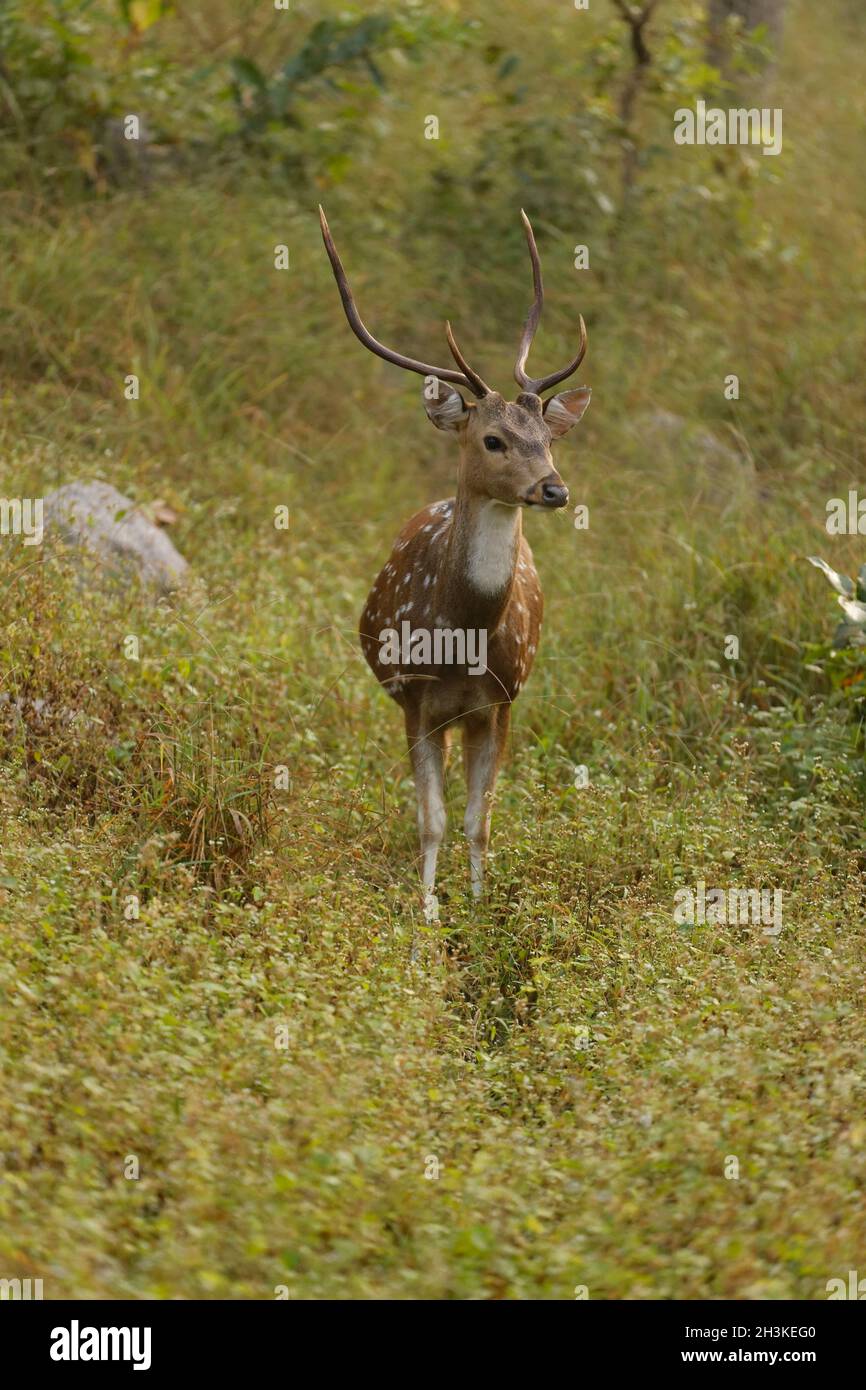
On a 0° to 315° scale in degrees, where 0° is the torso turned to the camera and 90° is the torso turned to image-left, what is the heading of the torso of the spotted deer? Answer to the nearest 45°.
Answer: approximately 0°

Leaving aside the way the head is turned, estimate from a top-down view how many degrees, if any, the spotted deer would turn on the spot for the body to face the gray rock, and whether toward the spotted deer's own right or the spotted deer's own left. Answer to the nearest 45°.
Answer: approximately 135° to the spotted deer's own right
